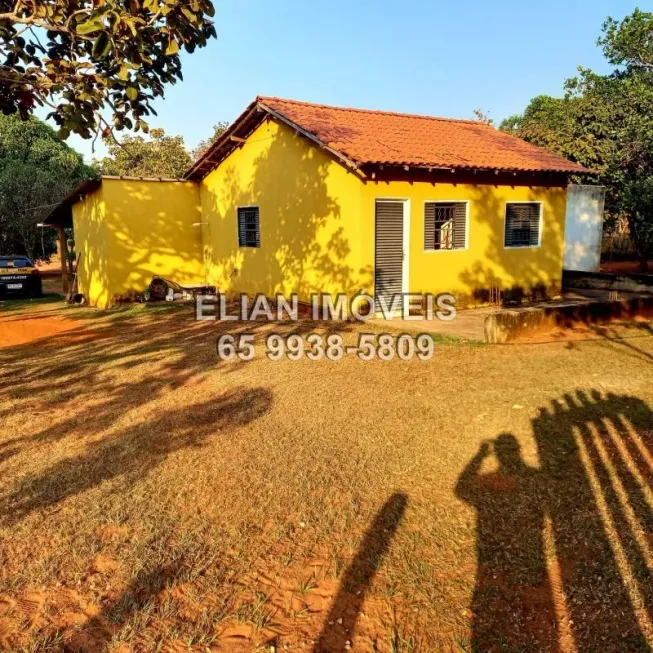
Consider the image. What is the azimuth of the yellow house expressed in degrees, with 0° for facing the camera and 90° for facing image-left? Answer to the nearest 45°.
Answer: approximately 315°

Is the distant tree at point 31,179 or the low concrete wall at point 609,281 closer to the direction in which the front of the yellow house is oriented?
the low concrete wall

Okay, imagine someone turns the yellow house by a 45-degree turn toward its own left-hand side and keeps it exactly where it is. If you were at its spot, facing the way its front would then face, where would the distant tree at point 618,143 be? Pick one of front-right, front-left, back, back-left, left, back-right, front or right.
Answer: front-left

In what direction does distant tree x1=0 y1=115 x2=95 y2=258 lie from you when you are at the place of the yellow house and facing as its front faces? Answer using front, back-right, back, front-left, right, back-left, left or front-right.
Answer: back
